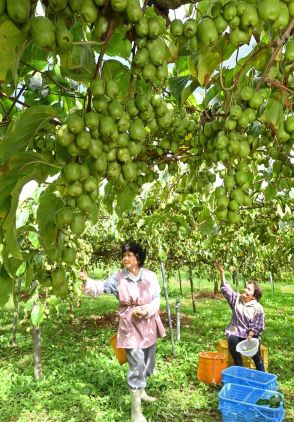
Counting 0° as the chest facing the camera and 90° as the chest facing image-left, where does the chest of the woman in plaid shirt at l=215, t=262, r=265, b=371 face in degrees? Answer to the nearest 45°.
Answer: approximately 45°

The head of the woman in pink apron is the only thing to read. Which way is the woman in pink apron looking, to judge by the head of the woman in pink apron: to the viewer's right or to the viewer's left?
to the viewer's left

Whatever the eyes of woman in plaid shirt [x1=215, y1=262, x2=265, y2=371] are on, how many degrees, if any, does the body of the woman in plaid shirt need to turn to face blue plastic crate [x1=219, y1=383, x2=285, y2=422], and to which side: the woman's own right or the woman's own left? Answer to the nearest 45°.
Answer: approximately 45° to the woman's own left

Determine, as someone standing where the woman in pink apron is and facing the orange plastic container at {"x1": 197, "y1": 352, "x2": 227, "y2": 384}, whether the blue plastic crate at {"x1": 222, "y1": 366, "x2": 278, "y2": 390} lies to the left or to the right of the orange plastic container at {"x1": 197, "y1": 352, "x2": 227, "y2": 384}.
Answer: right
